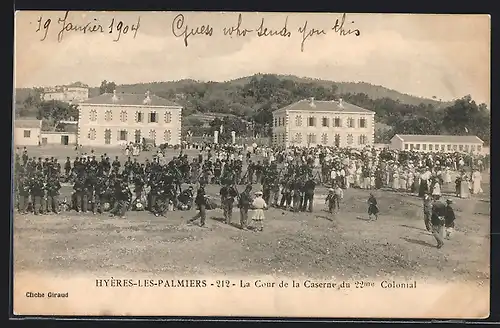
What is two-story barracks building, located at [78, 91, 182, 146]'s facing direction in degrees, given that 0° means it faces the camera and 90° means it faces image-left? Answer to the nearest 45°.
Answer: approximately 0°

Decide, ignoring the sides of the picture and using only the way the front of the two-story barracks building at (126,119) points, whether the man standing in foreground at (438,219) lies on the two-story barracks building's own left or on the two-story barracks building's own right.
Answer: on the two-story barracks building's own left

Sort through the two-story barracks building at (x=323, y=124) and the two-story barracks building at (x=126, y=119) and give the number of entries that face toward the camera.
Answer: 2

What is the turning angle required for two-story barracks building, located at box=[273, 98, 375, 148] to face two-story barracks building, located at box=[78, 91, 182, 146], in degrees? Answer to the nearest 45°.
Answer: approximately 90° to its right
